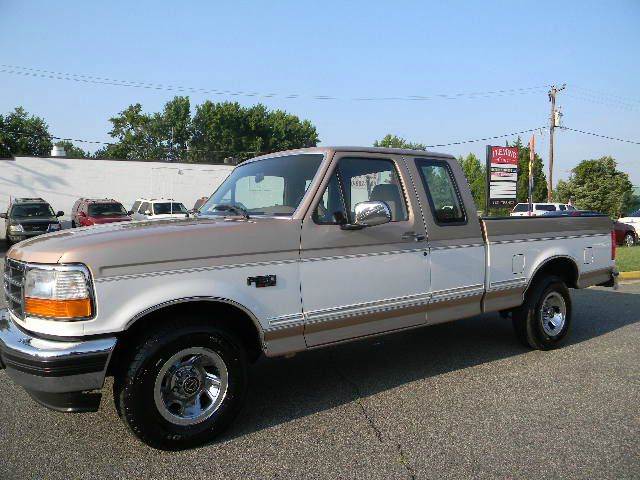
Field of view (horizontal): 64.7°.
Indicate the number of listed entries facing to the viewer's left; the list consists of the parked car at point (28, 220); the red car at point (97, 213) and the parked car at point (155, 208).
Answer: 0

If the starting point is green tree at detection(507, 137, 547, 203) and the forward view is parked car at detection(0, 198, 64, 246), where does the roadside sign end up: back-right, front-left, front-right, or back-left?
front-left

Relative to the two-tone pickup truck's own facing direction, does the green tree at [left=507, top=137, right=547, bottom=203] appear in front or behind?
behind

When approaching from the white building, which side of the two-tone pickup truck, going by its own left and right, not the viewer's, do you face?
right

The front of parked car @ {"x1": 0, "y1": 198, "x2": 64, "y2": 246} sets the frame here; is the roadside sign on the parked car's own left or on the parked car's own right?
on the parked car's own left

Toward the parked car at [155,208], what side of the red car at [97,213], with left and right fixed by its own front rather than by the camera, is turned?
left

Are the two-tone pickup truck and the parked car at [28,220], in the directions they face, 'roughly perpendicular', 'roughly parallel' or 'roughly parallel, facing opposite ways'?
roughly perpendicular

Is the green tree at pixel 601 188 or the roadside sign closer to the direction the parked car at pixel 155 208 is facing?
the roadside sign

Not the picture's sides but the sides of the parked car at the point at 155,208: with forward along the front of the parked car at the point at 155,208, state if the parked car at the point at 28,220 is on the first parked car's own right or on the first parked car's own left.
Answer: on the first parked car's own right

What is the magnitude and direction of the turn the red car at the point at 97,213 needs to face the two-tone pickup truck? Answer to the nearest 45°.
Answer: approximately 45° to its right

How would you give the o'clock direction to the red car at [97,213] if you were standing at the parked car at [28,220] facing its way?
The red car is roughly at 9 o'clock from the parked car.

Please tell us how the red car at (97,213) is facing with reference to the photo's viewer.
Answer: facing the viewer and to the right of the viewer

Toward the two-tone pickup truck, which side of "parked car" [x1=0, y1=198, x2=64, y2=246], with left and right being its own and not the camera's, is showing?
front

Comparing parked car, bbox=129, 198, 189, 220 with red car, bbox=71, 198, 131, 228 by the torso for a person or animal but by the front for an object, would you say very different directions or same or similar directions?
same or similar directions

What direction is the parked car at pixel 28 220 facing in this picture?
toward the camera

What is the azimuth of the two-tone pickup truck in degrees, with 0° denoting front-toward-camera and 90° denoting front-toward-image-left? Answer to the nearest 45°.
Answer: approximately 45°
